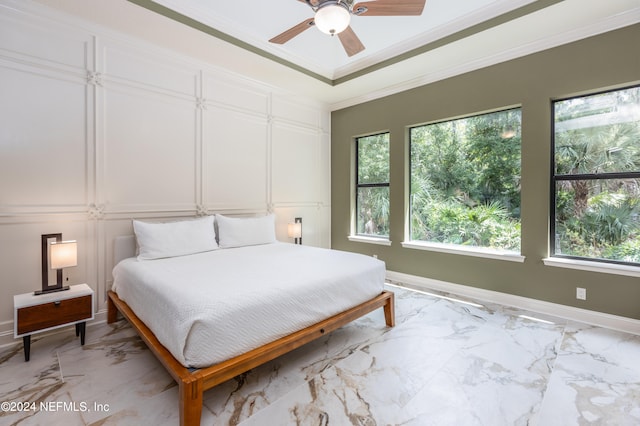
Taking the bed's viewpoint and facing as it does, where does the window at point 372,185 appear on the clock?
The window is roughly at 9 o'clock from the bed.

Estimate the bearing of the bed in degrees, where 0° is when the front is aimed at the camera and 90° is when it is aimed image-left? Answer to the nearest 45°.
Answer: approximately 315°
